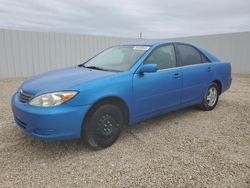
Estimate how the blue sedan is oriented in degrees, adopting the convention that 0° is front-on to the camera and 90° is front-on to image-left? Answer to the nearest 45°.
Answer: approximately 45°
